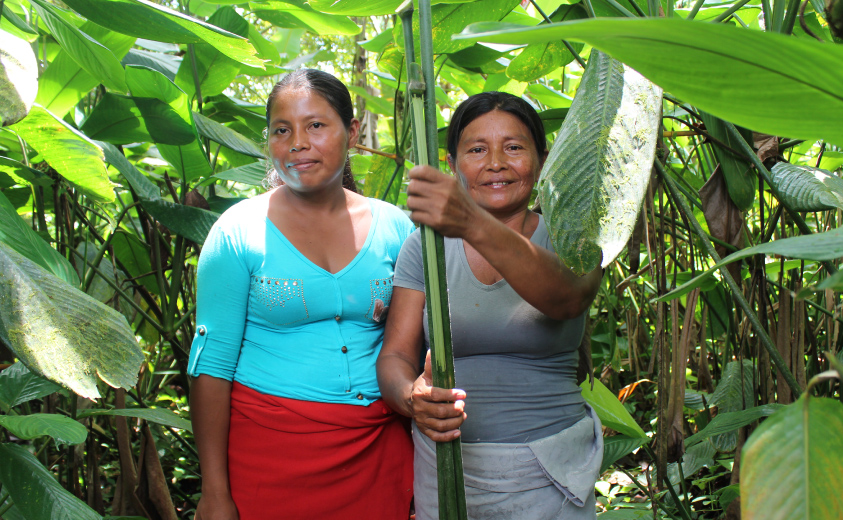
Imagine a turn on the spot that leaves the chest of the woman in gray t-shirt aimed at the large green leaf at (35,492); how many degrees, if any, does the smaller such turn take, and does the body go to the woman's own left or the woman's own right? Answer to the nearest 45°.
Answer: approximately 90° to the woman's own right

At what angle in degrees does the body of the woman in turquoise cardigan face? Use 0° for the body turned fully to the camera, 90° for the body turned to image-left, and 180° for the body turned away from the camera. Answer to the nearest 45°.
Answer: approximately 315°
